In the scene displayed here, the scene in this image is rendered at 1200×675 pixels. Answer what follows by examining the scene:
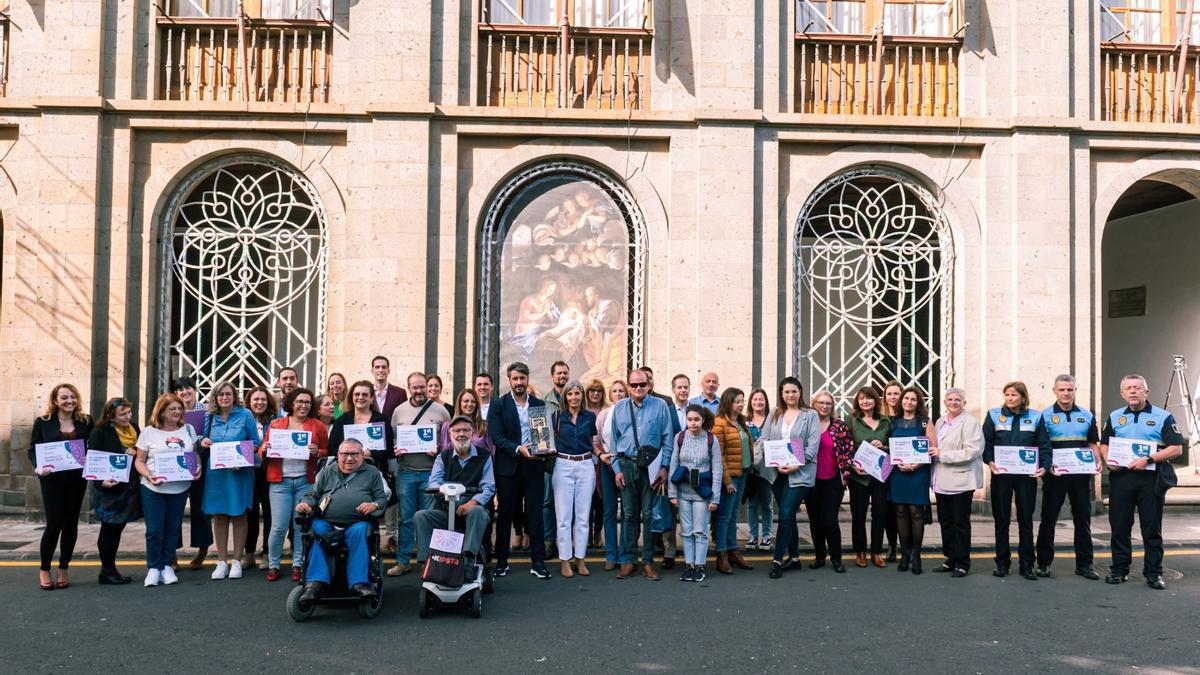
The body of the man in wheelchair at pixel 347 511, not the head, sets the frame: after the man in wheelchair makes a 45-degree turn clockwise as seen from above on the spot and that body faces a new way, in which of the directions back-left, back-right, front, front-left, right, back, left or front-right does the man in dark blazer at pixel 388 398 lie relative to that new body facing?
back-right

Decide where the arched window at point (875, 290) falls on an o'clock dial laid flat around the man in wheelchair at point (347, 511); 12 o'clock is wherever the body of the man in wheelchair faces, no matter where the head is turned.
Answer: The arched window is roughly at 8 o'clock from the man in wheelchair.

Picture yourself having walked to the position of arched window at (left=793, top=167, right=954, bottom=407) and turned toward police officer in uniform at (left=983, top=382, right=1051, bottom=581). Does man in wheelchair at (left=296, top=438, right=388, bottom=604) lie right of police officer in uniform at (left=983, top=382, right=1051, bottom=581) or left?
right

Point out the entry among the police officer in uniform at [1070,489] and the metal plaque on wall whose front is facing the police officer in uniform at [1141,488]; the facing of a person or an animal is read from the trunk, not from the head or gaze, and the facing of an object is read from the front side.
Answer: the metal plaque on wall
